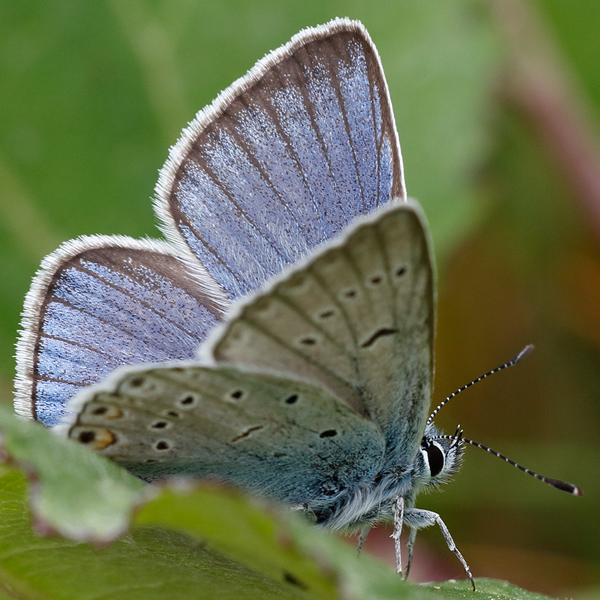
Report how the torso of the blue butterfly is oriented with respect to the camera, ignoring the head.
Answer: to the viewer's right

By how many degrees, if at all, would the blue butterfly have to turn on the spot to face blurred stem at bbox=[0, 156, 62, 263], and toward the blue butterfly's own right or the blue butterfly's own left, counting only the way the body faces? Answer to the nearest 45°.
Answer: approximately 135° to the blue butterfly's own left

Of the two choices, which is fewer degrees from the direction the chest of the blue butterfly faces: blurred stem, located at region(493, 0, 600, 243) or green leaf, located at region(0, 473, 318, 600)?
the blurred stem

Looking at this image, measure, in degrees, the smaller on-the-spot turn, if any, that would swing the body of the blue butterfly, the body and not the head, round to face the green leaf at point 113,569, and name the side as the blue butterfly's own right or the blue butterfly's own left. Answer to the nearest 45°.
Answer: approximately 90° to the blue butterfly's own right

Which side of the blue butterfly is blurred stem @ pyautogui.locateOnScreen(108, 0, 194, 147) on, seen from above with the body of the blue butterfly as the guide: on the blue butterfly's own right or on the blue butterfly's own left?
on the blue butterfly's own left

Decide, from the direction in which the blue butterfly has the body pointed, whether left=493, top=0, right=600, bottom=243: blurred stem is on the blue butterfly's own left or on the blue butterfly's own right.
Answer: on the blue butterfly's own left

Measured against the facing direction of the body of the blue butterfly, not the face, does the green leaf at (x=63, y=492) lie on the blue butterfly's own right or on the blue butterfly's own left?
on the blue butterfly's own right
